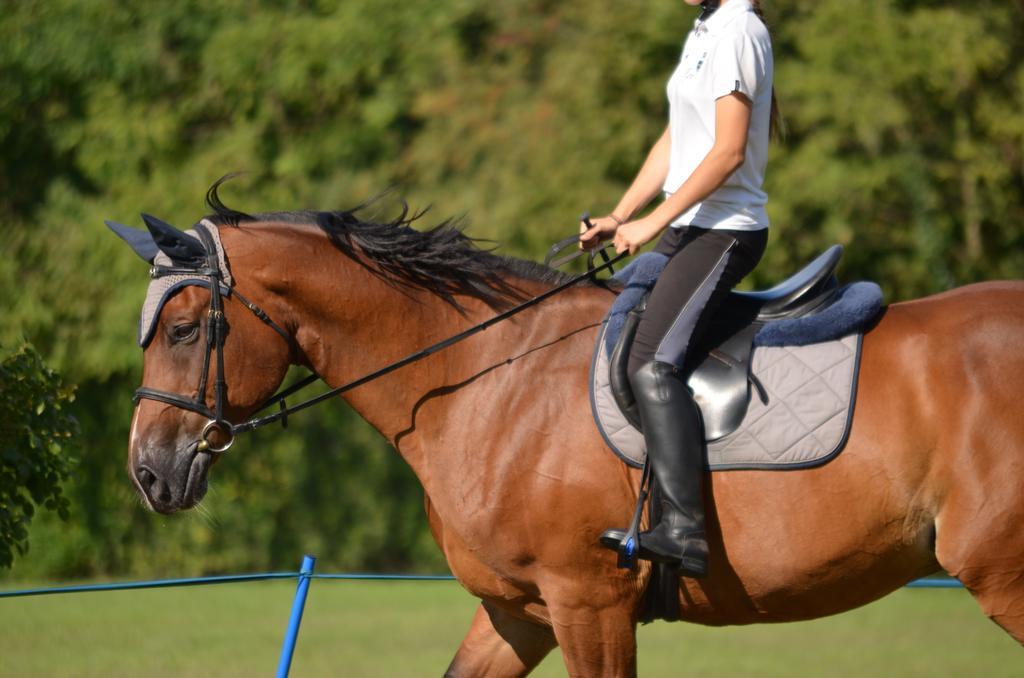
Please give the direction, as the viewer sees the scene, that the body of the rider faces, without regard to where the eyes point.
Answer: to the viewer's left

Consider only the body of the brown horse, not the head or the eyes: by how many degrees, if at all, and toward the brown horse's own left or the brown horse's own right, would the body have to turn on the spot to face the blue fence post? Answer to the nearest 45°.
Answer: approximately 45° to the brown horse's own right

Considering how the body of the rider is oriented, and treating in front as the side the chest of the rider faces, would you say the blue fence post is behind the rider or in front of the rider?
in front

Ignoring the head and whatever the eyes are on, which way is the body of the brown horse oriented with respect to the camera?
to the viewer's left
